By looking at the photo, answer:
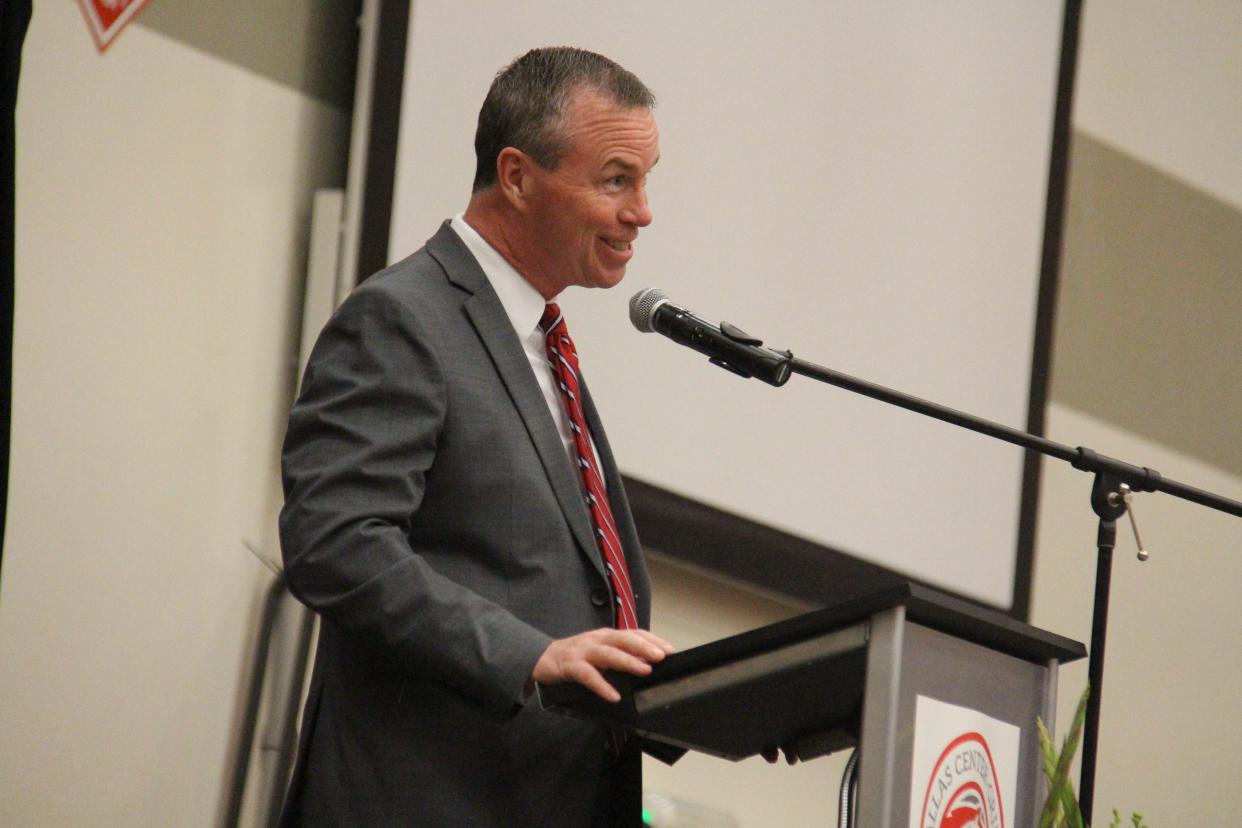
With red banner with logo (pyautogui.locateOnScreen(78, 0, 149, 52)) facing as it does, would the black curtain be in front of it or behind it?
in front

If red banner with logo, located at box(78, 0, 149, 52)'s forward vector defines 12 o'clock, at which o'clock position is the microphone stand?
The microphone stand is roughly at 10 o'clock from the red banner with logo.

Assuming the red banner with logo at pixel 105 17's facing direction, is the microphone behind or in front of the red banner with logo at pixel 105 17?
in front

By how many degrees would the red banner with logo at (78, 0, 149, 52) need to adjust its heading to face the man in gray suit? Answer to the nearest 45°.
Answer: approximately 45° to its left

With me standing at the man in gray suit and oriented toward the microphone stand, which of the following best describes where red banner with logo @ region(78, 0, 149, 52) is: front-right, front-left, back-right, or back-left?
back-left

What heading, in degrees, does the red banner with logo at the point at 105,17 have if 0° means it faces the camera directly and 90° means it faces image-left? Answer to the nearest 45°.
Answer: approximately 0°

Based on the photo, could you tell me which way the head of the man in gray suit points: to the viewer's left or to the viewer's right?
to the viewer's right
